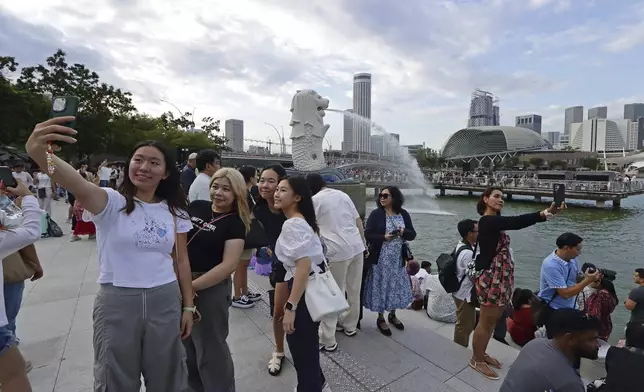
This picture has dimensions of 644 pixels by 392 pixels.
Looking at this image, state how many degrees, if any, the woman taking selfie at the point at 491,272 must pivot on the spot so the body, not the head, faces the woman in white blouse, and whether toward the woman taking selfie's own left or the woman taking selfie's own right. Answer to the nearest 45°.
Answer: approximately 135° to the woman taking selfie's own right

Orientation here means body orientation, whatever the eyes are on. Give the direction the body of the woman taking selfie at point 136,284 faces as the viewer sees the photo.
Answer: toward the camera

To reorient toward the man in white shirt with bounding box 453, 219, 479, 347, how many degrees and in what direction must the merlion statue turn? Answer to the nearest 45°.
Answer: approximately 90° to its right

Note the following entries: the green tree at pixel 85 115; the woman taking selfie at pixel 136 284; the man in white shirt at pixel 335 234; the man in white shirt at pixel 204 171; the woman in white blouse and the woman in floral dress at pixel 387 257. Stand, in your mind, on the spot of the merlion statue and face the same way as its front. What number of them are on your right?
5

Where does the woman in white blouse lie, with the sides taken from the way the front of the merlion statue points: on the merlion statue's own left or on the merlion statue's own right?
on the merlion statue's own right

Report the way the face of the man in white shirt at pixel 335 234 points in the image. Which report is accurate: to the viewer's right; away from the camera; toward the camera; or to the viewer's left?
away from the camera

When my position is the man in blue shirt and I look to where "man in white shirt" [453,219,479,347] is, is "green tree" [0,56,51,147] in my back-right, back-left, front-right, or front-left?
front-right
